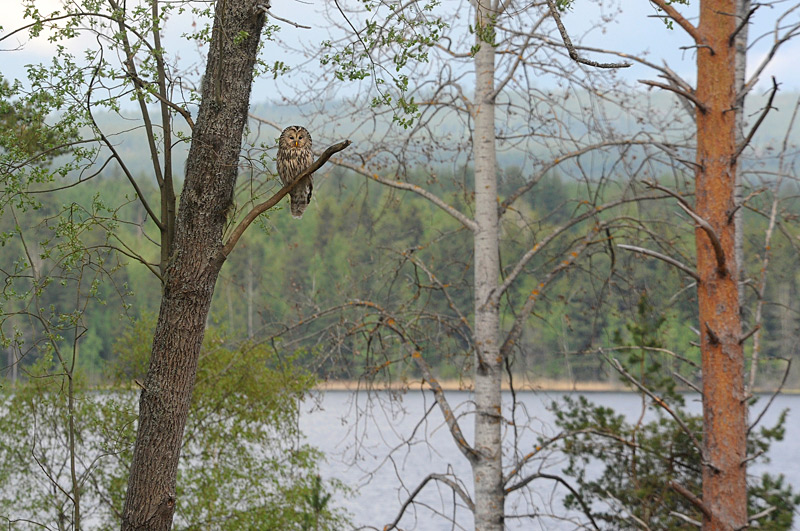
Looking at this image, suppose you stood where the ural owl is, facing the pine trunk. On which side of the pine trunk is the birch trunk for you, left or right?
left

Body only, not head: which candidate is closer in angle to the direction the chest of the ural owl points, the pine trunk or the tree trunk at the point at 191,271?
the tree trunk

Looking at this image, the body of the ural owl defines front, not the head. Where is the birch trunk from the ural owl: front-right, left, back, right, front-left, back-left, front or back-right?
back-left

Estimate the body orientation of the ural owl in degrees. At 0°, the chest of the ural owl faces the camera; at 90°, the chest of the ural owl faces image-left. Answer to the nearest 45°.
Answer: approximately 0°

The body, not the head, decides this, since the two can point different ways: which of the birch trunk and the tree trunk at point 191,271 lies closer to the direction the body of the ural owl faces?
the tree trunk

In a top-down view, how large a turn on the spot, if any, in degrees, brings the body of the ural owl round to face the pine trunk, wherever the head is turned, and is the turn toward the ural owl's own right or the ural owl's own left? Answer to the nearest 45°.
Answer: approximately 90° to the ural owl's own left
